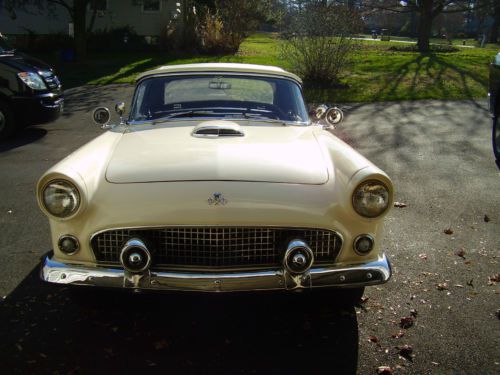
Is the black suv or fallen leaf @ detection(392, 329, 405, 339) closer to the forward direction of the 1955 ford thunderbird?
the fallen leaf

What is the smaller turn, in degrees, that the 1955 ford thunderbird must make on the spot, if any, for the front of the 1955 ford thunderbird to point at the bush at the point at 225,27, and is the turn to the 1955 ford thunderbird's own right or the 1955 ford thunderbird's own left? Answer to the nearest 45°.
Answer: approximately 180°

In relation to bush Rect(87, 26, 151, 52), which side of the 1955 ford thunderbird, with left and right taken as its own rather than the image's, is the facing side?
back

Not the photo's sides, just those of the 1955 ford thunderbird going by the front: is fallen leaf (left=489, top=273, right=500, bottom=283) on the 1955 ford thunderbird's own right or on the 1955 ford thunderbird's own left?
on the 1955 ford thunderbird's own left

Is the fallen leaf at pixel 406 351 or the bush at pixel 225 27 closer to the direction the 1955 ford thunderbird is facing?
the fallen leaf

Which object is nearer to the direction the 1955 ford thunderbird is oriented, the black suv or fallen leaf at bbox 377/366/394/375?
the fallen leaf

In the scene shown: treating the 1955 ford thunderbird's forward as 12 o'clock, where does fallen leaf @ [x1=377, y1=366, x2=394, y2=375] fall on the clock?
The fallen leaf is roughly at 10 o'clock from the 1955 ford thunderbird.

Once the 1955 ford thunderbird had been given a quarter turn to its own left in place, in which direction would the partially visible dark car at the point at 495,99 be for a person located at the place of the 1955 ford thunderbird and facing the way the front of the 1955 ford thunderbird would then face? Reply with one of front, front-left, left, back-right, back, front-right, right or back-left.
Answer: front-left

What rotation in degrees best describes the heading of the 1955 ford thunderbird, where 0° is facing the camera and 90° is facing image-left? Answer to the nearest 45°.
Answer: approximately 0°

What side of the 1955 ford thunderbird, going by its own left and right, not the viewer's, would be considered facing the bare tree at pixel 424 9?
back

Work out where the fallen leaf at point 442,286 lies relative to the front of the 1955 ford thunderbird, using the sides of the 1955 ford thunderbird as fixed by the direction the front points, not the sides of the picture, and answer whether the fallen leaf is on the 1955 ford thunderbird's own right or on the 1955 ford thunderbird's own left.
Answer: on the 1955 ford thunderbird's own left

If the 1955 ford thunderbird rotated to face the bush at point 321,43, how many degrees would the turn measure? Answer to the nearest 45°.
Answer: approximately 180°

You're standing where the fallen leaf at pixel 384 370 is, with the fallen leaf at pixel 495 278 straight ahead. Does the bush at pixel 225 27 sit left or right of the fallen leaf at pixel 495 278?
left
